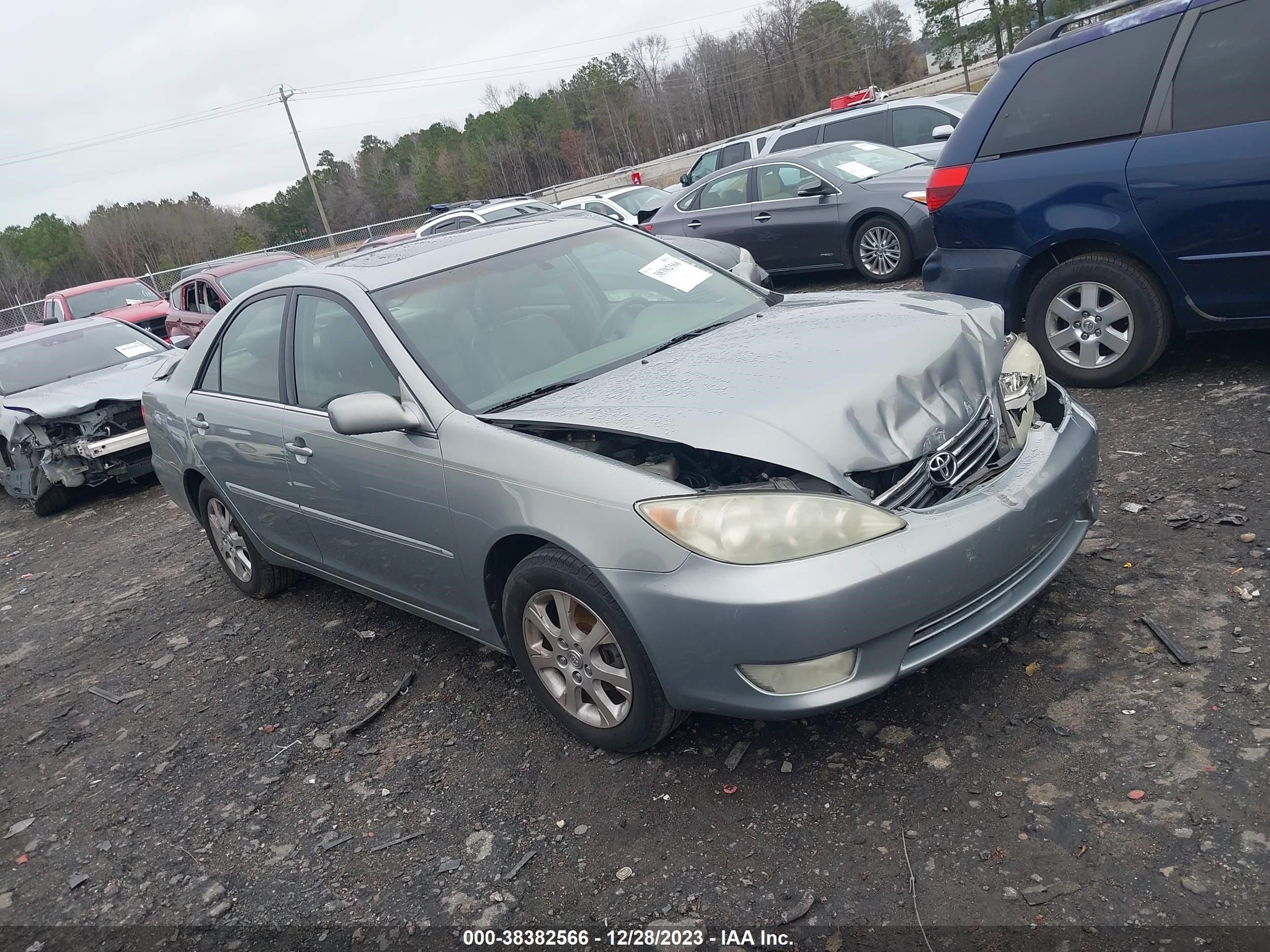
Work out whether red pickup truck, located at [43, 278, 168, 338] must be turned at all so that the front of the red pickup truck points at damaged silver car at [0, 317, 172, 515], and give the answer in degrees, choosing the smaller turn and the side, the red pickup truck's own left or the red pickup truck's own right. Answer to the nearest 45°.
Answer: approximately 45° to the red pickup truck's own right

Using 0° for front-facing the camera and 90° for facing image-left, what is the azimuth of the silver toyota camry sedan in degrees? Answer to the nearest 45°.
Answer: approximately 315°

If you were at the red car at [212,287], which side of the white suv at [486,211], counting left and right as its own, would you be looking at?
right

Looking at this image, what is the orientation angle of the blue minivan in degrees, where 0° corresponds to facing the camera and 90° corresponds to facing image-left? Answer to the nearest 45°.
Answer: approximately 270°

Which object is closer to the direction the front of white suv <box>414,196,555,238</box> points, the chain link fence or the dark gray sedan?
the dark gray sedan

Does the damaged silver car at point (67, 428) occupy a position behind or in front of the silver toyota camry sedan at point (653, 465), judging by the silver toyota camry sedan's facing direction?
behind
